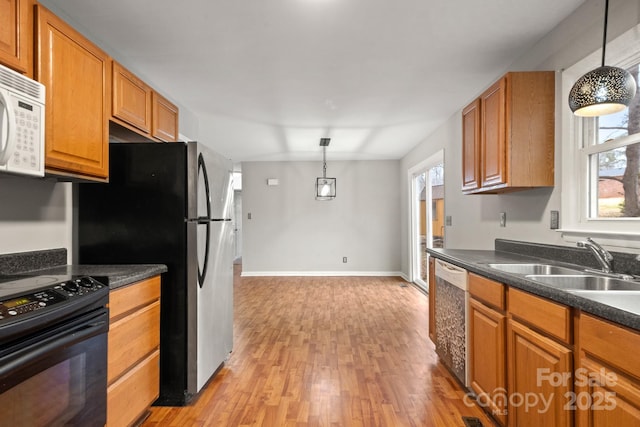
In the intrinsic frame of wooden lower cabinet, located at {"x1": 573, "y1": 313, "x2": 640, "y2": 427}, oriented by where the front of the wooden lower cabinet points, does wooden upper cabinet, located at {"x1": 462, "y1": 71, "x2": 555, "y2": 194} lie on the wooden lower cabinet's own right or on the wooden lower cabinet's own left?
on the wooden lower cabinet's own right

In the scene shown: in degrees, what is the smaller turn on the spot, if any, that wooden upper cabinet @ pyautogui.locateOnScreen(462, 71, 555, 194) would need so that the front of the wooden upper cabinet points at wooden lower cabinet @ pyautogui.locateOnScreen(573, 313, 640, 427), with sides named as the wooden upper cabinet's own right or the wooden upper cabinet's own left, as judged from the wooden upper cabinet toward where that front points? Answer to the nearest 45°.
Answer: approximately 45° to the wooden upper cabinet's own left

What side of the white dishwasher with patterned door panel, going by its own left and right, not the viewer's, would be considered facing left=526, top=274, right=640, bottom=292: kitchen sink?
left

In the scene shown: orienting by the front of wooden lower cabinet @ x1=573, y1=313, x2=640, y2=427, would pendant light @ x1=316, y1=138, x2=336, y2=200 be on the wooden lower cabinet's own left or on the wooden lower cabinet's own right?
on the wooden lower cabinet's own right

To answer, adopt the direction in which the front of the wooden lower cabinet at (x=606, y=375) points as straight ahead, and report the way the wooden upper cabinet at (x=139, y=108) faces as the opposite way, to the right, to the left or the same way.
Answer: the opposite way
